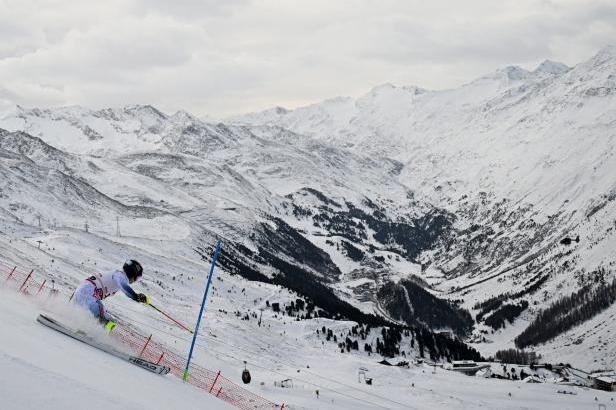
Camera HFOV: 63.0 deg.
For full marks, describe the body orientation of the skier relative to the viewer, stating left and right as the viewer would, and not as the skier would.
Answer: facing to the right of the viewer
